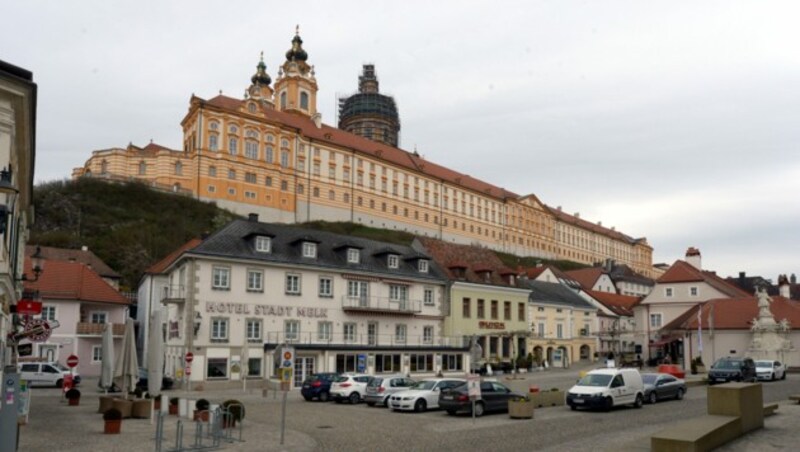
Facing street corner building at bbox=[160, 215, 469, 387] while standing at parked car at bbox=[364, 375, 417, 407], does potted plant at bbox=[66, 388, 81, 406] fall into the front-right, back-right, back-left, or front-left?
front-left

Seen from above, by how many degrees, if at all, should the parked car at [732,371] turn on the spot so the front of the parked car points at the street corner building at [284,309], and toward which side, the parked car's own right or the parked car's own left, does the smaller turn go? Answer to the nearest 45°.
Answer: approximately 45° to the parked car's own right

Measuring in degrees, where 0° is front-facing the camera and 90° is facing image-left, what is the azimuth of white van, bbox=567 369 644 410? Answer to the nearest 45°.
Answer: approximately 45°

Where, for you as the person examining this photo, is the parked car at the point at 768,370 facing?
facing the viewer and to the left of the viewer

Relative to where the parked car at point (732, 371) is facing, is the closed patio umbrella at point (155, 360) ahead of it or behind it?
ahead

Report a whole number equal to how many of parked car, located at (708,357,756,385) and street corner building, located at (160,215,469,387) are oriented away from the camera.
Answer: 0

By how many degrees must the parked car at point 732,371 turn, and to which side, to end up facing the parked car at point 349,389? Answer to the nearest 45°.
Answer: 0° — it already faces it

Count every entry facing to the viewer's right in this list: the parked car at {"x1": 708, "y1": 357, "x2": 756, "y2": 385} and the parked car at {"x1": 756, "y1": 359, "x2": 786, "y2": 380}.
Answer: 0

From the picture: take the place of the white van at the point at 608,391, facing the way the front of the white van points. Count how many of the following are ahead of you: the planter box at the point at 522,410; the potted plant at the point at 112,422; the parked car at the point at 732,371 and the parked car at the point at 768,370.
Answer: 2

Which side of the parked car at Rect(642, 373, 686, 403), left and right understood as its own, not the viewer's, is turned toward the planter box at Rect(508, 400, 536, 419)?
front

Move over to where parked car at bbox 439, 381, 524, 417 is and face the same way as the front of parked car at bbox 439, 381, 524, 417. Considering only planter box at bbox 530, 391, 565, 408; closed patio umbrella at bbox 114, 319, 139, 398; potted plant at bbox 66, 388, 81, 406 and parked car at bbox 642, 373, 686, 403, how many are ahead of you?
2

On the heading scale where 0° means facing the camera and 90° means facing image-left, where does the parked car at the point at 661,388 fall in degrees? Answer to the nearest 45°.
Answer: approximately 45°

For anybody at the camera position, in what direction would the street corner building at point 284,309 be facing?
facing the viewer and to the right of the viewer
